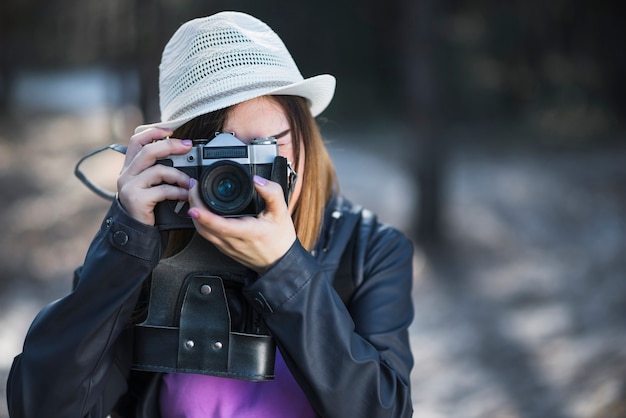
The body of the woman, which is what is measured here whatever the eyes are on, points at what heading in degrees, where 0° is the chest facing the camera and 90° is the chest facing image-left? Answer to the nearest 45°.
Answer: approximately 0°

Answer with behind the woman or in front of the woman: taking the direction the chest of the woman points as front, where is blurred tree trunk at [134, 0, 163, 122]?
behind

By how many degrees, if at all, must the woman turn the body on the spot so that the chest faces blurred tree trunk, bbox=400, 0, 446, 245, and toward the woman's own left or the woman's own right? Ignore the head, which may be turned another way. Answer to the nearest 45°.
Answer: approximately 180°
